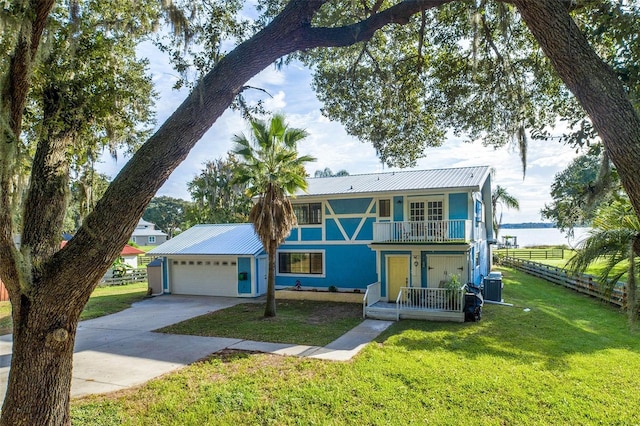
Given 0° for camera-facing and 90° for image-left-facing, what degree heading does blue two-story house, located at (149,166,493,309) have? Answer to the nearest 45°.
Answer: approximately 0°

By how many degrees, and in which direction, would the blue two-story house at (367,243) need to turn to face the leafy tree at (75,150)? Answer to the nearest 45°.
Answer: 0° — it already faces it

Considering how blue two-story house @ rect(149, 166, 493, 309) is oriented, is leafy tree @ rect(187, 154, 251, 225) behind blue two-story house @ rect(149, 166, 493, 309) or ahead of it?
behind

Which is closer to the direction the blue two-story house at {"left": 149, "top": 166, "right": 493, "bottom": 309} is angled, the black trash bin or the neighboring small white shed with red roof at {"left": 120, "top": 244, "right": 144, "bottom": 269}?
the black trash bin

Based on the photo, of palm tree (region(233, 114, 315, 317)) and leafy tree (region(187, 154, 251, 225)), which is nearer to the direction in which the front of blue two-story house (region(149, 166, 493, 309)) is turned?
the palm tree
